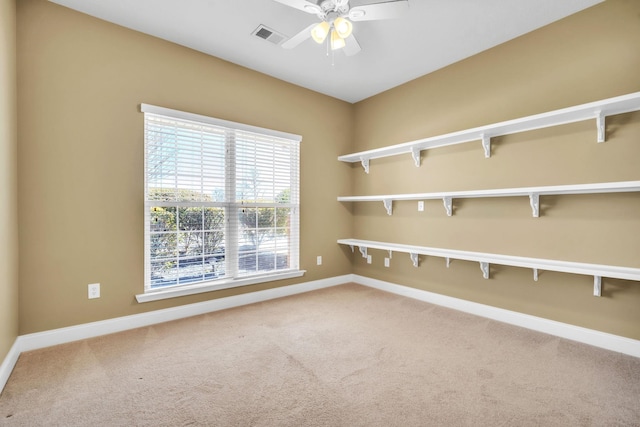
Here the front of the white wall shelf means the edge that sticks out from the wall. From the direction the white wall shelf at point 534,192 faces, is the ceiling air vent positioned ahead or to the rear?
ahead

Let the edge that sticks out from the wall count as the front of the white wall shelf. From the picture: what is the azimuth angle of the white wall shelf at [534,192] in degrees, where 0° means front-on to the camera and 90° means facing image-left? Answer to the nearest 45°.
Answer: approximately 45°

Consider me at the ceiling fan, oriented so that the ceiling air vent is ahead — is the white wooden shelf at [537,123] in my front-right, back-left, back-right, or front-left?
back-right

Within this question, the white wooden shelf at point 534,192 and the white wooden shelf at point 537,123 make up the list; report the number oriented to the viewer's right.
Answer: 0

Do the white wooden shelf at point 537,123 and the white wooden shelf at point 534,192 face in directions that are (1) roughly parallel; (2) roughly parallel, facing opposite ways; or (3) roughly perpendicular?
roughly parallel

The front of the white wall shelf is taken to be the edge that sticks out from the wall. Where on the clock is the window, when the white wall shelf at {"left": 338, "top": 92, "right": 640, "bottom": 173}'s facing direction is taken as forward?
The window is roughly at 1 o'clock from the white wall shelf.

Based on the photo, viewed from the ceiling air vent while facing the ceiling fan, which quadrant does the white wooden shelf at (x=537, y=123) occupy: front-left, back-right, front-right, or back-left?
front-left

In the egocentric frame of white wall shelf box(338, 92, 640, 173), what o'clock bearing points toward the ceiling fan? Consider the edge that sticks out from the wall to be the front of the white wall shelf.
The ceiling fan is roughly at 12 o'clock from the white wall shelf.

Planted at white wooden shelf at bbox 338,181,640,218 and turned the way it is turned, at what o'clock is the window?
The window is roughly at 1 o'clock from the white wooden shelf.

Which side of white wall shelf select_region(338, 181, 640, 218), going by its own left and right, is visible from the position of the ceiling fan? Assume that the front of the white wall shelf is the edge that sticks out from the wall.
front

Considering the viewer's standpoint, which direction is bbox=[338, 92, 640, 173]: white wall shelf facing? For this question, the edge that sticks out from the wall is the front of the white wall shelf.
facing the viewer and to the left of the viewer
